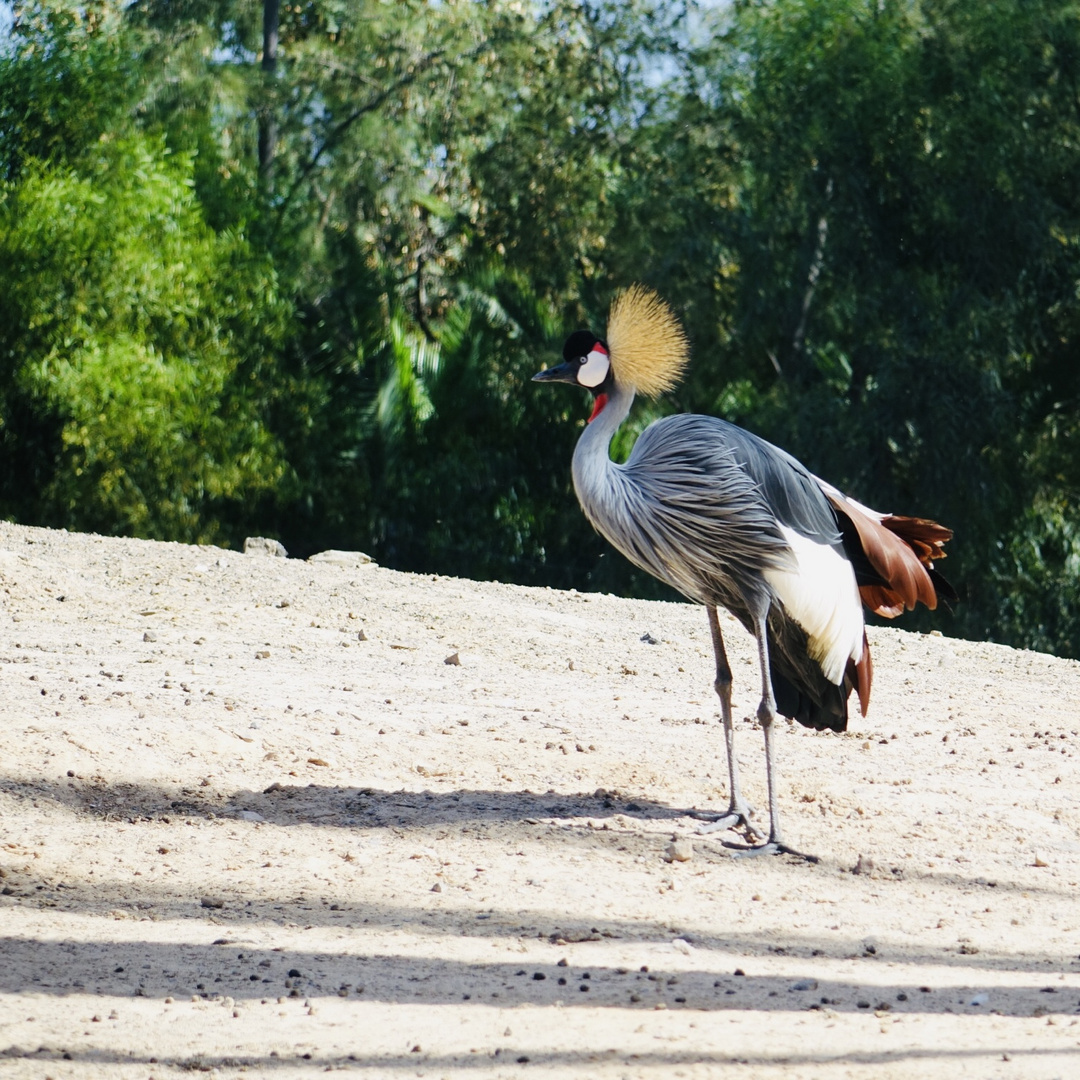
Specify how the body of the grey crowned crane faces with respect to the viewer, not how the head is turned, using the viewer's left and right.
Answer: facing to the left of the viewer
